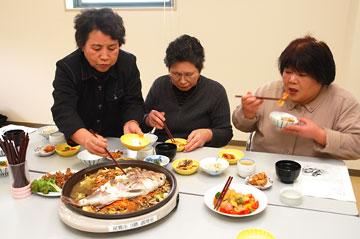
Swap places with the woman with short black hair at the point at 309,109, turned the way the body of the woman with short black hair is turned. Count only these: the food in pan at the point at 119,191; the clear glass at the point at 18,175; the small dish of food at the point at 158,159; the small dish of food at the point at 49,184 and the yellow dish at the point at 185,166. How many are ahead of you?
5

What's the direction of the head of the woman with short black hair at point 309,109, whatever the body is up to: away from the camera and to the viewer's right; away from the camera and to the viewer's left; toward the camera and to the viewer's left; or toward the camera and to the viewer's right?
toward the camera and to the viewer's left

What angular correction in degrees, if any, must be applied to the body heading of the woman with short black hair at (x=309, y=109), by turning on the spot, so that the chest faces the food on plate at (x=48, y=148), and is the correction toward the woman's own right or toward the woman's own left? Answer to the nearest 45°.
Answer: approximately 45° to the woman's own right

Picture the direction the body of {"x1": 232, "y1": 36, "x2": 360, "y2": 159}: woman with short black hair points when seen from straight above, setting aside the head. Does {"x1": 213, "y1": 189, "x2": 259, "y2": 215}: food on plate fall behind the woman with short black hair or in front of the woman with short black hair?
in front

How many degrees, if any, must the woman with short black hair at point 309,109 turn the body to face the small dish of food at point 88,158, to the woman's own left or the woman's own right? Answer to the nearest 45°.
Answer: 0° — they already face it

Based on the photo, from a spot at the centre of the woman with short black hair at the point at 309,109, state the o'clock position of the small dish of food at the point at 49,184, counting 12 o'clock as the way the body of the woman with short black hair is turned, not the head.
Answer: The small dish of food is roughly at 2 o'clock from the woman with short black hair.

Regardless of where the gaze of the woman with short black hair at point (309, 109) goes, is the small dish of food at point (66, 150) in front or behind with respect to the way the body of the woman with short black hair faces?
in front

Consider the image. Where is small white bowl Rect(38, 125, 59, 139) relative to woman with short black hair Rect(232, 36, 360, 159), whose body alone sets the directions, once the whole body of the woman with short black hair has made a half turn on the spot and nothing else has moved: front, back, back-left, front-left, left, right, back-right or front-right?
back-left

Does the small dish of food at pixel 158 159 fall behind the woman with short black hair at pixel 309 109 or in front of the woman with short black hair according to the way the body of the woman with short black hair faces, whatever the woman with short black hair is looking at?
in front

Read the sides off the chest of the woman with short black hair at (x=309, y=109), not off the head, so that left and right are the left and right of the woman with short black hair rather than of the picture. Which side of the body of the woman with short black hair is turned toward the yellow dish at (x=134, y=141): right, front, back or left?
front

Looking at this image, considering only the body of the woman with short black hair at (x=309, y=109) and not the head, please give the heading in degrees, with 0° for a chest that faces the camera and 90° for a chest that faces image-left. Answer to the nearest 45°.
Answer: approximately 45°

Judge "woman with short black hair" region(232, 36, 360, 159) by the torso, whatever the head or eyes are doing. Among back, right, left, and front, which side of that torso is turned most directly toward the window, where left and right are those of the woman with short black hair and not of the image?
right
